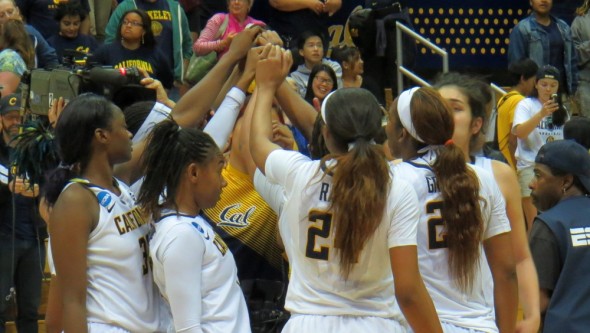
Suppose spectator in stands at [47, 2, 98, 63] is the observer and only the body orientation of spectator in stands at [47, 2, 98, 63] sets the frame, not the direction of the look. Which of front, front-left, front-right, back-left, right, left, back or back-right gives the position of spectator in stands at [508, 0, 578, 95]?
left

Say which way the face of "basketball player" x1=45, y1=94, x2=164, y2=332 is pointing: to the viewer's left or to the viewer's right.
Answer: to the viewer's right

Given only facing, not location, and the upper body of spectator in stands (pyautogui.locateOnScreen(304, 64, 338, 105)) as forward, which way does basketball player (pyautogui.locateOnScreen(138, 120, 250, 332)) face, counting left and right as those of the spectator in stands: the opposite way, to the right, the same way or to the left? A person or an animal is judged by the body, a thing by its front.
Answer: to the left

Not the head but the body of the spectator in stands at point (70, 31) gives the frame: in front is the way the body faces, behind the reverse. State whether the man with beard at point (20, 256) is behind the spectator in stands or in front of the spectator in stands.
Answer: in front

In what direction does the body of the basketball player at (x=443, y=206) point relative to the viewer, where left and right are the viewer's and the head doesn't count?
facing away from the viewer and to the left of the viewer

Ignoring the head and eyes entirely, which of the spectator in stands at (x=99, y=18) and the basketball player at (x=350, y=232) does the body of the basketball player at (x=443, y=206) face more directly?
the spectator in stands

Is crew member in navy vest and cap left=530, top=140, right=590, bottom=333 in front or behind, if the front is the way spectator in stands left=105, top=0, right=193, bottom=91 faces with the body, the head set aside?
in front

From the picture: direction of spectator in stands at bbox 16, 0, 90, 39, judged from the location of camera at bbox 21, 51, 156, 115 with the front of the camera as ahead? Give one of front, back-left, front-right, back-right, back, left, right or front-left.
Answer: left

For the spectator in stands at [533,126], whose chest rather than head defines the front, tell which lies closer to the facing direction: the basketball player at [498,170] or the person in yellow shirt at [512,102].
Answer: the basketball player

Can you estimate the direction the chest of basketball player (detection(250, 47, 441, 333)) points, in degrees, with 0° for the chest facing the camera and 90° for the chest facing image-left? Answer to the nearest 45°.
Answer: approximately 180°

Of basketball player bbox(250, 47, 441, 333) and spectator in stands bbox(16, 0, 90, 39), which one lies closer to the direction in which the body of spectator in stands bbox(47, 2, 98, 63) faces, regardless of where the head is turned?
the basketball player

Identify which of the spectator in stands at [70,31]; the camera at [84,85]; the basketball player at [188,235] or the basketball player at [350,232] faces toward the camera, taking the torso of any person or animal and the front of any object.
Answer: the spectator in stands

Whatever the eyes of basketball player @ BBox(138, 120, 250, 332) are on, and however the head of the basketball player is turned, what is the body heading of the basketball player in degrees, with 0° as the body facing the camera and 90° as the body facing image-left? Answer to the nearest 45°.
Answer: approximately 270°
